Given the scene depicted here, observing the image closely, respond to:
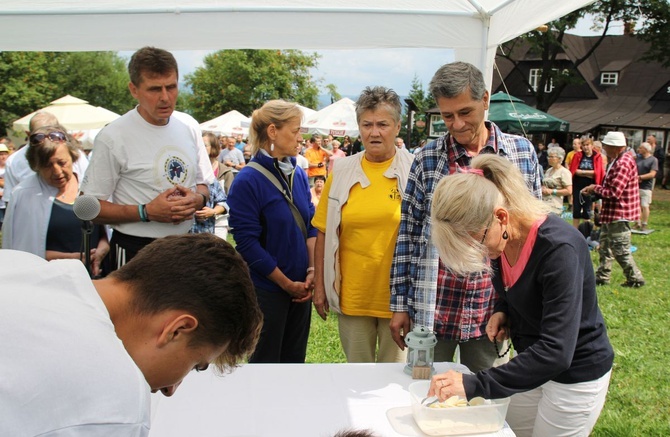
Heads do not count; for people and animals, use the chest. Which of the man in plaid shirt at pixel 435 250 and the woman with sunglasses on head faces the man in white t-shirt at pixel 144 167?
the woman with sunglasses on head

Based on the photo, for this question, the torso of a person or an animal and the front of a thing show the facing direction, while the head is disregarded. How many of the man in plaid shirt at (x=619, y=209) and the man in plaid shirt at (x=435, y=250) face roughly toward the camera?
1

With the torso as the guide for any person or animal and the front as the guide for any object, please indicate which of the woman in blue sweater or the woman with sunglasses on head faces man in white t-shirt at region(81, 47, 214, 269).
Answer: the woman with sunglasses on head

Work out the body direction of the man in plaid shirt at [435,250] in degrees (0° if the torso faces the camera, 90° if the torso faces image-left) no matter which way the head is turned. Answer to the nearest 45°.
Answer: approximately 0°

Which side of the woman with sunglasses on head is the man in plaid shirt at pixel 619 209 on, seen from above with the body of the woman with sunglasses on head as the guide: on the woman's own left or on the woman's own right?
on the woman's own left

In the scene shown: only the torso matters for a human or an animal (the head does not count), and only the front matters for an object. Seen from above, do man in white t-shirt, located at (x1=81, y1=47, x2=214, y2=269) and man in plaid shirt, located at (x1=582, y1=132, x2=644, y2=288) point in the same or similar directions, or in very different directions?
very different directions

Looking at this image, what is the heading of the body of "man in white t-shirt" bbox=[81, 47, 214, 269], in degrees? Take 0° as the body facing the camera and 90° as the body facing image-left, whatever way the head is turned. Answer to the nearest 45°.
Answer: approximately 315°

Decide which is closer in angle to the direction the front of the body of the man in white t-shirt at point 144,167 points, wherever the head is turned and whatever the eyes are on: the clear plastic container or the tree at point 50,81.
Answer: the clear plastic container

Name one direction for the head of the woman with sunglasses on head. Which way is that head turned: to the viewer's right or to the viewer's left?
to the viewer's right
